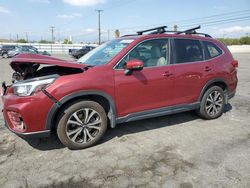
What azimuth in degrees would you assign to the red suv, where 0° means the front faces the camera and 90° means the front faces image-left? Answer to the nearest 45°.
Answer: approximately 45°
